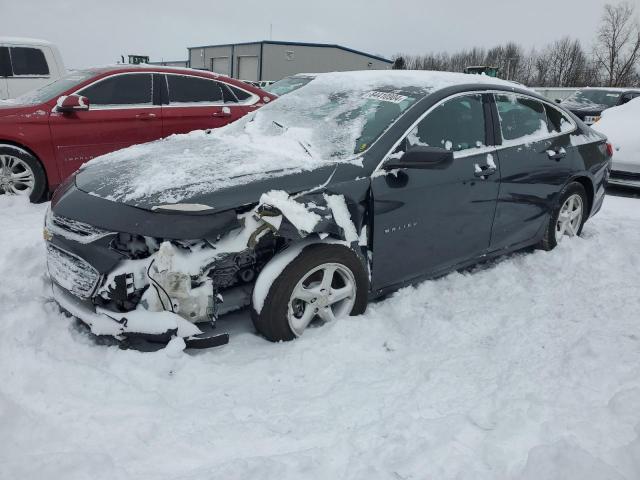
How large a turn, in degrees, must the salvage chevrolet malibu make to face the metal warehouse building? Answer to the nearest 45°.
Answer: approximately 135° to its right

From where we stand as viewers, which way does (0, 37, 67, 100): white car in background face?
facing to the left of the viewer

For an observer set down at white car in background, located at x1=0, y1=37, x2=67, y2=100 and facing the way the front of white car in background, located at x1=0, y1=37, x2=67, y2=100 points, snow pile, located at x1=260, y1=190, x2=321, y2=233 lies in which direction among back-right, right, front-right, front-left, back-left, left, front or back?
left

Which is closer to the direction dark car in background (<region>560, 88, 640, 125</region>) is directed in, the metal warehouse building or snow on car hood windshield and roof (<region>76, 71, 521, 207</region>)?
the snow on car hood windshield and roof

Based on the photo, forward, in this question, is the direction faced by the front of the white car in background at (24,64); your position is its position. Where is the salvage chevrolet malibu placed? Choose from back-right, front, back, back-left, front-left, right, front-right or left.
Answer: left

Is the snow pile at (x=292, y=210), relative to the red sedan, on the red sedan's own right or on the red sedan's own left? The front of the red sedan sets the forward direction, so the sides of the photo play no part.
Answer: on the red sedan's own left

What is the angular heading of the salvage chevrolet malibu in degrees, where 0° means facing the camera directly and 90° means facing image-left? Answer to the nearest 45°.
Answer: approximately 45°

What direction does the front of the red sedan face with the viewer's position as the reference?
facing to the left of the viewer

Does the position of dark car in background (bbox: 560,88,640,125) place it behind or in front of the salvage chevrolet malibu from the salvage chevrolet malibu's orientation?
behind

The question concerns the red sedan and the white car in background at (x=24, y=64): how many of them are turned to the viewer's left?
2

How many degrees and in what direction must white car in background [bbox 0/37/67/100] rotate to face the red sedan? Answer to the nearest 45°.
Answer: approximately 90° to its left

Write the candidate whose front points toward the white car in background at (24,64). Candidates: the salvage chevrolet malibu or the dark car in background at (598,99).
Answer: the dark car in background

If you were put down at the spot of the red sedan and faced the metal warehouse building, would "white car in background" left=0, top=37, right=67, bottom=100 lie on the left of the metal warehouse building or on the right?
left

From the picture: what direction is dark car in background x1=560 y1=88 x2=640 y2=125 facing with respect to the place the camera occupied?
facing the viewer and to the left of the viewer

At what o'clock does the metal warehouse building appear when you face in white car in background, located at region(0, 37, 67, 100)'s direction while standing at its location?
The metal warehouse building is roughly at 4 o'clock from the white car in background.
